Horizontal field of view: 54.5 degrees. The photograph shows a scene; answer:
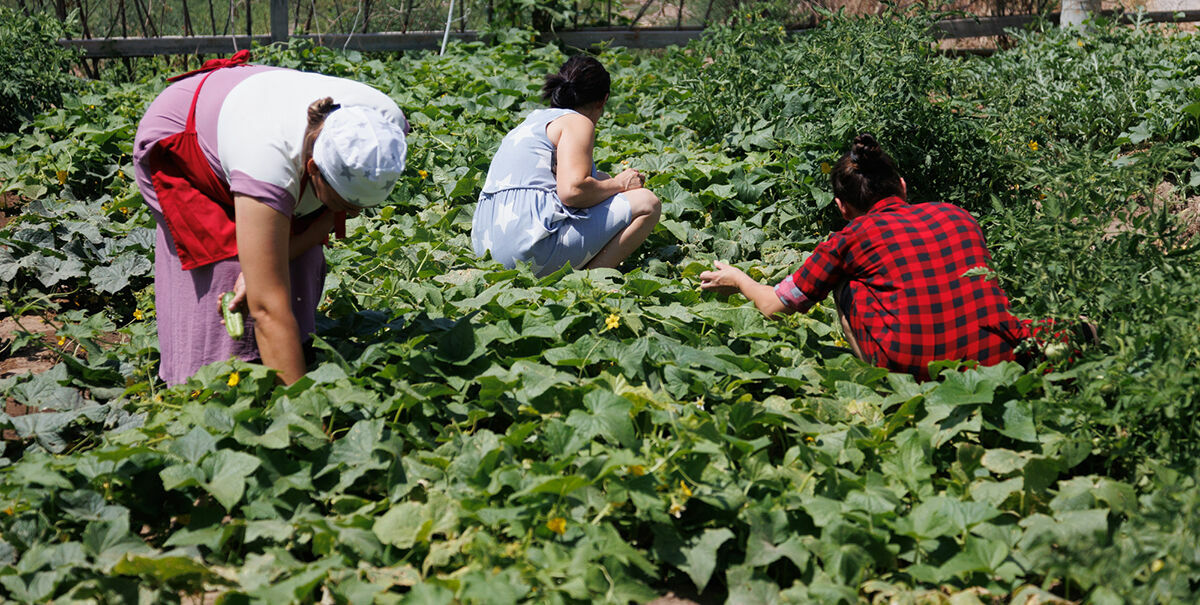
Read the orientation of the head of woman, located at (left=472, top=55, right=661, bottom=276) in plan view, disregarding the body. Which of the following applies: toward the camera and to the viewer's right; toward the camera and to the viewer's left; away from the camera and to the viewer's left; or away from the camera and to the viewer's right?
away from the camera and to the viewer's right

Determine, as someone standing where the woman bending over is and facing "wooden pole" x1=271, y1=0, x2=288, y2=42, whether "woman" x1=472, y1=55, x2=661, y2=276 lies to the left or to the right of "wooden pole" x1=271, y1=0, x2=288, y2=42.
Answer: right

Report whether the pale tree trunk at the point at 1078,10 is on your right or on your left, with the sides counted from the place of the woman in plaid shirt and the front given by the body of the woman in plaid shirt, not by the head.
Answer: on your right

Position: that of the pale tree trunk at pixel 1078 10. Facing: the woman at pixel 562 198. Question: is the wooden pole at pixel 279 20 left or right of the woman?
right

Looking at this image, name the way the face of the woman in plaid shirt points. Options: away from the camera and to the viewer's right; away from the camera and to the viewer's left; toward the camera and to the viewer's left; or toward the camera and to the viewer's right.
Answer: away from the camera and to the viewer's left

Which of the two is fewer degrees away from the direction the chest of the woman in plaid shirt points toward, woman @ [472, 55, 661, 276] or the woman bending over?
the woman

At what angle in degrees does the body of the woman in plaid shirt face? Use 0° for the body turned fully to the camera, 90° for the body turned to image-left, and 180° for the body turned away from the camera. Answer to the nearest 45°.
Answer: approximately 135°

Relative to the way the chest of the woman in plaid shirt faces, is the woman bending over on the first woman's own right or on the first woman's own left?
on the first woman's own left

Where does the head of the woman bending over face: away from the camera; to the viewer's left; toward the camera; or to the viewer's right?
to the viewer's right
